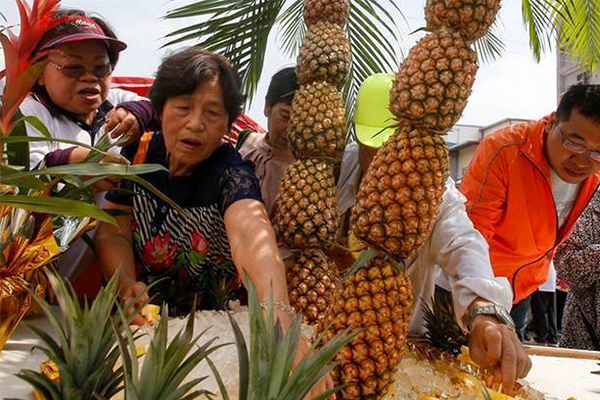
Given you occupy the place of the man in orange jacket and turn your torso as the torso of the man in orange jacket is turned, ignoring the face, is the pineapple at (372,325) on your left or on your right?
on your right

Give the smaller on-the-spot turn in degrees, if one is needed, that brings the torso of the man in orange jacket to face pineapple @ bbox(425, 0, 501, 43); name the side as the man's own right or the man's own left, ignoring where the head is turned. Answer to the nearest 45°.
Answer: approximately 45° to the man's own right

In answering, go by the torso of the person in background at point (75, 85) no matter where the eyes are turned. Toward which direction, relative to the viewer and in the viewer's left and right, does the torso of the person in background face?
facing the viewer and to the right of the viewer

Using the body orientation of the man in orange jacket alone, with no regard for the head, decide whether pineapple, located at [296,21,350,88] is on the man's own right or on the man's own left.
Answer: on the man's own right

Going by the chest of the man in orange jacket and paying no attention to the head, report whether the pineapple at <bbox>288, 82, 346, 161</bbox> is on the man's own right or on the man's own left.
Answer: on the man's own right

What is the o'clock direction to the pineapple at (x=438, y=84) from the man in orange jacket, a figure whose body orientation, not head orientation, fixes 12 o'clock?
The pineapple is roughly at 2 o'clock from the man in orange jacket.

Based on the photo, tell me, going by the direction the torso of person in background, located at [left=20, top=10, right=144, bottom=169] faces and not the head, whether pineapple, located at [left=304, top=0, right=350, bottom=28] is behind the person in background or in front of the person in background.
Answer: in front

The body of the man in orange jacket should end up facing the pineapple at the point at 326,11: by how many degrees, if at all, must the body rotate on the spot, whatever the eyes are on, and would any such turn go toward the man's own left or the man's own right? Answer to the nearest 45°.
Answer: approximately 90° to the man's own right

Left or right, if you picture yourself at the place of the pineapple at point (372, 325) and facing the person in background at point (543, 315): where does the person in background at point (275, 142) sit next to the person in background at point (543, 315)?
left
